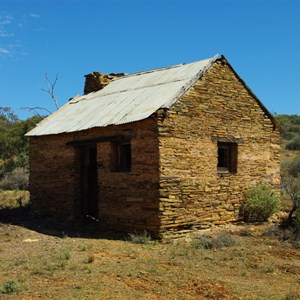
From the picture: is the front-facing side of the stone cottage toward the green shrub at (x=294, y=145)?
no

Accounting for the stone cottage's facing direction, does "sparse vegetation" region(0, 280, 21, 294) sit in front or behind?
in front

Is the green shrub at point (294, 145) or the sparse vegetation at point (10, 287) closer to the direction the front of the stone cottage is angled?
the sparse vegetation

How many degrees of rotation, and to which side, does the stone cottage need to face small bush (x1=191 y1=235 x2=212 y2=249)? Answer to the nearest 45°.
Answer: approximately 45° to its left

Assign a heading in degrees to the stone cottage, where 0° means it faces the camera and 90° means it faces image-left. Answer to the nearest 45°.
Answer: approximately 45°

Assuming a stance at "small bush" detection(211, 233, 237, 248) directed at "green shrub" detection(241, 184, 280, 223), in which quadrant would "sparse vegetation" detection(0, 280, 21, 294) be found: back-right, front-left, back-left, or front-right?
back-left

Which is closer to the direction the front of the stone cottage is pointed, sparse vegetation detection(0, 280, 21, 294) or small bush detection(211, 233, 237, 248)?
the sparse vegetation

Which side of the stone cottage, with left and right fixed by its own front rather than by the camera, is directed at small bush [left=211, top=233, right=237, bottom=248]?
left
